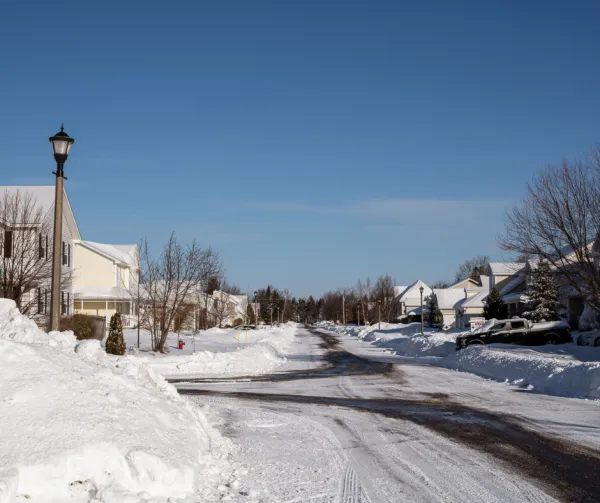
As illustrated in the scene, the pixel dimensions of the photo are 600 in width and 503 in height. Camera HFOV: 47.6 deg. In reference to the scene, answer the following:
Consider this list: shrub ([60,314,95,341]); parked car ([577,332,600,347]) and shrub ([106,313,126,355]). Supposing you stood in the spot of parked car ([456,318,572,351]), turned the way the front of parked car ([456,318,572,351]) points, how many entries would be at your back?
1

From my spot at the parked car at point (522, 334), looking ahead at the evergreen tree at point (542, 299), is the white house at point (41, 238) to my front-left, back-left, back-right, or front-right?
back-left

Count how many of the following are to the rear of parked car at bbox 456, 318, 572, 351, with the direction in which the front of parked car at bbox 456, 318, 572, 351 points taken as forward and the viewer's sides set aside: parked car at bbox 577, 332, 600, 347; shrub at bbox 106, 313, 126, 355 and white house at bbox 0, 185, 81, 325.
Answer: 1

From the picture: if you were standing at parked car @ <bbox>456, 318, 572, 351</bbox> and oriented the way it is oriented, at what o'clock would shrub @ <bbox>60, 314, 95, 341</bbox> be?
The shrub is roughly at 11 o'clock from the parked car.

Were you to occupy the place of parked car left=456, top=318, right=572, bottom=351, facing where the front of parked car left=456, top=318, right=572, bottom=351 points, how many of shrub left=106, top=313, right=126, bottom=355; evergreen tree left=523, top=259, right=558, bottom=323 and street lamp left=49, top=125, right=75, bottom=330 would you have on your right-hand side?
1

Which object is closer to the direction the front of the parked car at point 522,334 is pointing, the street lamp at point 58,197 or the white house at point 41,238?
the white house

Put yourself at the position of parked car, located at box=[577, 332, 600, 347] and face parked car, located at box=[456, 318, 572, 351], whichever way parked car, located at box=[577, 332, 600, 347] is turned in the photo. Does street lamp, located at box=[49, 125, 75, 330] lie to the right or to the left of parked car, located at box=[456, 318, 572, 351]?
left

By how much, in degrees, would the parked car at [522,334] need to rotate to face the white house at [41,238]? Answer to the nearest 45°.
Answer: approximately 45° to its left

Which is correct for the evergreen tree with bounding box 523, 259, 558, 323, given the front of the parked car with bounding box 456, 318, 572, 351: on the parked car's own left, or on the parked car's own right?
on the parked car's own right

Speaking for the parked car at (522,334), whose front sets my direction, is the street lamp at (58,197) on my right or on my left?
on my left

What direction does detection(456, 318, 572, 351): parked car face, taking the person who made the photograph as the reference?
facing to the left of the viewer

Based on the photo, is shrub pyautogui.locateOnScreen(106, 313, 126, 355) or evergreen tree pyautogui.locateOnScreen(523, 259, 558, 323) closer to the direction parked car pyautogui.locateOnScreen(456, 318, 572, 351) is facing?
the shrub

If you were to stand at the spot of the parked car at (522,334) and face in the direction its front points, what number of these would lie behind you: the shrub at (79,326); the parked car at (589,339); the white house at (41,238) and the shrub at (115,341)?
1

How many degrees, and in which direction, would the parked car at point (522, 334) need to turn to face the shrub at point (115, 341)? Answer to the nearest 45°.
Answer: approximately 45° to its left

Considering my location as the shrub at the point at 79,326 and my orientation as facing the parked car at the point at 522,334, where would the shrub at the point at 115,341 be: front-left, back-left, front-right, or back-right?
front-right
